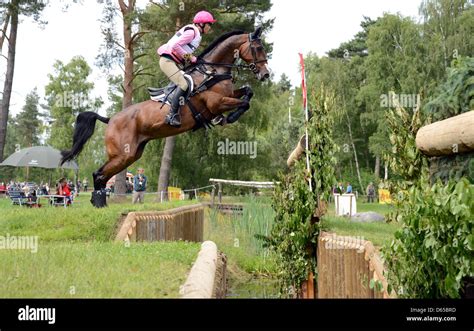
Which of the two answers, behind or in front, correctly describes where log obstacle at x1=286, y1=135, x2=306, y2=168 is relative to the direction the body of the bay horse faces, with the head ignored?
in front

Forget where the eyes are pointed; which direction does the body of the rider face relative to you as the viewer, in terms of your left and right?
facing to the right of the viewer

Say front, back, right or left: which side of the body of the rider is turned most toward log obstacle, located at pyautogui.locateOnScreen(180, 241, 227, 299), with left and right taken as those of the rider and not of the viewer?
right

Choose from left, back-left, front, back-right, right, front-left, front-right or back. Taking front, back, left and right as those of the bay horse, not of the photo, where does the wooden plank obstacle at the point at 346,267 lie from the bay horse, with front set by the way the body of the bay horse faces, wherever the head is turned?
front-right

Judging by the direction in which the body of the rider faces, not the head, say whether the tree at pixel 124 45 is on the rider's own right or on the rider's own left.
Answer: on the rider's own left

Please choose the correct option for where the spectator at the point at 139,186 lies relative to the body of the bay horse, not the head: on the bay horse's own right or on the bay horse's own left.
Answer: on the bay horse's own left

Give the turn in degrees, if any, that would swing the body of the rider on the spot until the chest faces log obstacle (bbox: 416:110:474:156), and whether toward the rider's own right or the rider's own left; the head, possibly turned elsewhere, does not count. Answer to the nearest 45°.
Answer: approximately 45° to the rider's own right

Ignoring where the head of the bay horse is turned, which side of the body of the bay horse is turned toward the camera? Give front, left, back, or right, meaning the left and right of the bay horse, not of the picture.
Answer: right

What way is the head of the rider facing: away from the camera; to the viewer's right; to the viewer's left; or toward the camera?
to the viewer's right

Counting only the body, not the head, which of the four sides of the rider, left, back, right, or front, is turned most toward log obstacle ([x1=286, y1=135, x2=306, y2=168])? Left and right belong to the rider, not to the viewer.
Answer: front
